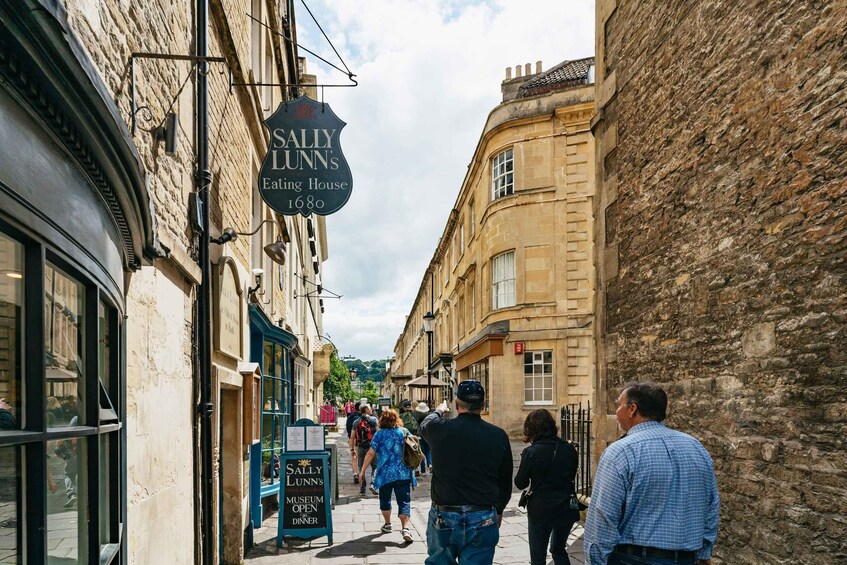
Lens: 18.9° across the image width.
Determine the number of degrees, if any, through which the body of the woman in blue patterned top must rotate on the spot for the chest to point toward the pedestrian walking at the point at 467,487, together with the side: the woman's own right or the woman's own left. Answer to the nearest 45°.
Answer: approximately 180°

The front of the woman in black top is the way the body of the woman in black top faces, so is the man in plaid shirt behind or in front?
behind

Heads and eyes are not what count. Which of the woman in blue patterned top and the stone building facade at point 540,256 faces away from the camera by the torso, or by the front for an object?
the woman in blue patterned top

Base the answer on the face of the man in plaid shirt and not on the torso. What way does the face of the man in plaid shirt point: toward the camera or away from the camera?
away from the camera

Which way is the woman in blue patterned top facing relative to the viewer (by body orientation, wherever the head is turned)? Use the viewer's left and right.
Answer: facing away from the viewer

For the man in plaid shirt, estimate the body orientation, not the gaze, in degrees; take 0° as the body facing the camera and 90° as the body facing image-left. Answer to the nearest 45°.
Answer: approximately 135°

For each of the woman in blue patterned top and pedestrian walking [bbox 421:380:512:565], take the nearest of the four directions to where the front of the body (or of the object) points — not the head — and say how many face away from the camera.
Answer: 2

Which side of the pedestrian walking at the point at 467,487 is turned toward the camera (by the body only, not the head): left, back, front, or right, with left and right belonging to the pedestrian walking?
back

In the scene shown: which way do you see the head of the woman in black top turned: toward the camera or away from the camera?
away from the camera
